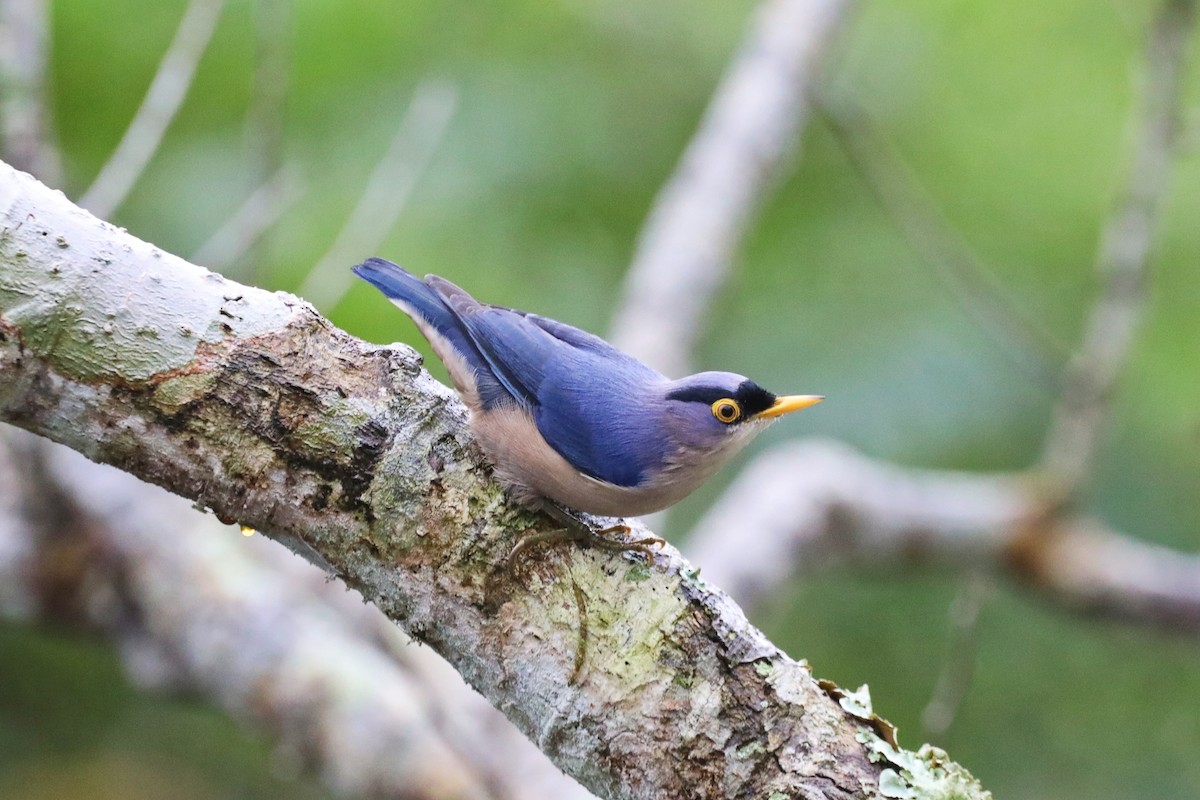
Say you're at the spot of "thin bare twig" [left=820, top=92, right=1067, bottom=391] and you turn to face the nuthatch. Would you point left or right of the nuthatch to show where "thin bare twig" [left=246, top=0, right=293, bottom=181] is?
right

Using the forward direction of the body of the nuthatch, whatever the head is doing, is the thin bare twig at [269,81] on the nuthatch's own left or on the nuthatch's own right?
on the nuthatch's own left

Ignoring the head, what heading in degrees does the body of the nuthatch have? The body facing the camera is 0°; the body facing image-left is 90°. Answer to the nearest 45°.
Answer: approximately 270°

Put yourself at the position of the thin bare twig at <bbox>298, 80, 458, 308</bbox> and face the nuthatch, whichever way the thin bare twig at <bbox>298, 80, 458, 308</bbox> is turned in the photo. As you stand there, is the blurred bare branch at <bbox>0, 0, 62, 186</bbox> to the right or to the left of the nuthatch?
right

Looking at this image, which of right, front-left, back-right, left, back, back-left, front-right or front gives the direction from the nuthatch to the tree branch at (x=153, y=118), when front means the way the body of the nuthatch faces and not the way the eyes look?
back-left

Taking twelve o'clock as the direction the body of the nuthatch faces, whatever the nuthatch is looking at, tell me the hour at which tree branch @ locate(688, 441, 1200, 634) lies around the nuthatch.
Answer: The tree branch is roughly at 10 o'clock from the nuthatch.

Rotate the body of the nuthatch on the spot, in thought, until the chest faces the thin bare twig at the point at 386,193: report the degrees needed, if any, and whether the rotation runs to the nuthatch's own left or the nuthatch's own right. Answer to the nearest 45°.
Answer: approximately 135° to the nuthatch's own left

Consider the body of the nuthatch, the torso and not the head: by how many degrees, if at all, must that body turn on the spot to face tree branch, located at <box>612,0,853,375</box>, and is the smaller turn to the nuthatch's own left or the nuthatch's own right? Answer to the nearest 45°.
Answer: approximately 90° to the nuthatch's own left

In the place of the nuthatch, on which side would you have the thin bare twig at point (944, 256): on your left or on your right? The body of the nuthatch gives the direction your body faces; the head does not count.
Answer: on your left

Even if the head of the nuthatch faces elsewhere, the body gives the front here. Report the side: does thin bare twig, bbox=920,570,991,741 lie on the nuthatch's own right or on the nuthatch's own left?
on the nuthatch's own left
